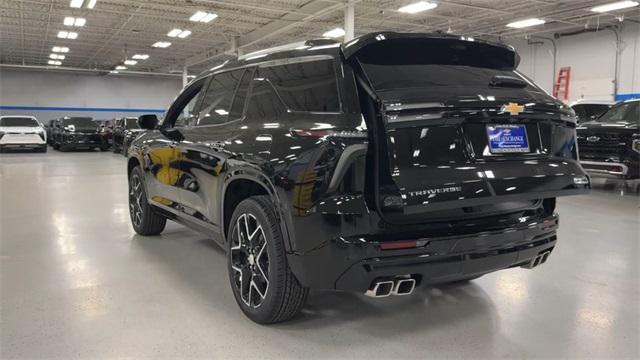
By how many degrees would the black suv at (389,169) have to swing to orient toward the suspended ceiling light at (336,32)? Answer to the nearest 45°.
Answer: approximately 45° to its right

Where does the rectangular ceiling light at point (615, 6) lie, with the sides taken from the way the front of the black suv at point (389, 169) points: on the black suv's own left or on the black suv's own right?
on the black suv's own right

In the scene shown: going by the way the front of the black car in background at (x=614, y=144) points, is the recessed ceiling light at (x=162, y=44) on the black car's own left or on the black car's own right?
on the black car's own right

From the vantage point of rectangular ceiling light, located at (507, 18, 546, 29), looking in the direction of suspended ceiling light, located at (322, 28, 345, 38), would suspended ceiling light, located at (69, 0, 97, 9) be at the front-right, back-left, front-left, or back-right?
front-left

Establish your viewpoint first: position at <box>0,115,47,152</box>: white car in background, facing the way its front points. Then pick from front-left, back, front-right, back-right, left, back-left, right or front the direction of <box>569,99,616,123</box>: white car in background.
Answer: front-left

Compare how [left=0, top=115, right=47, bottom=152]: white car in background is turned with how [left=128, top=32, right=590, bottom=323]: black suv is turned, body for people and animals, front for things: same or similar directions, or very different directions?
very different directions

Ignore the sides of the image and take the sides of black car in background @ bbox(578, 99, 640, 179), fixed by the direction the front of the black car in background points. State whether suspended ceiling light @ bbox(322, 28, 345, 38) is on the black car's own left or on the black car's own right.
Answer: on the black car's own right

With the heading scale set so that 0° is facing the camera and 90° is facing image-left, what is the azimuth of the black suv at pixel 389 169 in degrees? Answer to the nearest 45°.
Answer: approximately 135°

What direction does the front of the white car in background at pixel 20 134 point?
toward the camera

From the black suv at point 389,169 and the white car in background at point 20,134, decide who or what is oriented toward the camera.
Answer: the white car in background

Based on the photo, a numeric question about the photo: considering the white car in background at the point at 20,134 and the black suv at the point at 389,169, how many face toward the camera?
1

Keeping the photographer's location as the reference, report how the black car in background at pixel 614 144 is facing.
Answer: facing the viewer and to the left of the viewer
